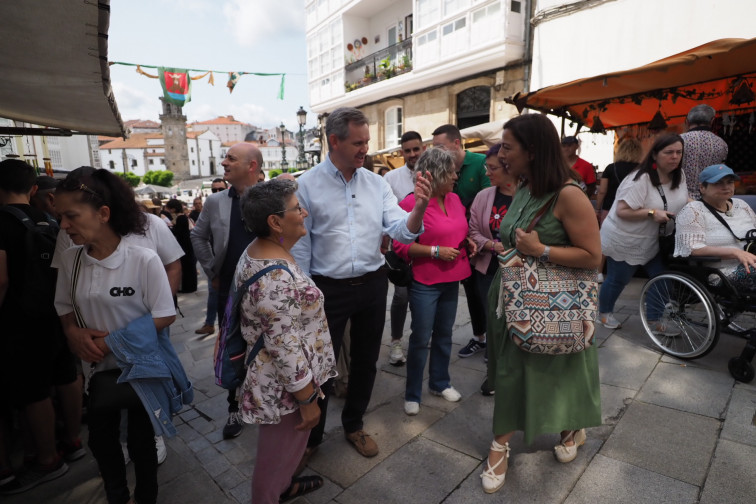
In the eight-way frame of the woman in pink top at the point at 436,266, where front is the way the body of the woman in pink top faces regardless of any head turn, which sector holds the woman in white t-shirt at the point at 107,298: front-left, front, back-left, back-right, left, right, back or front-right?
right

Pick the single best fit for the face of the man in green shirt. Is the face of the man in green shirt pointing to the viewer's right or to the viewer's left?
to the viewer's left

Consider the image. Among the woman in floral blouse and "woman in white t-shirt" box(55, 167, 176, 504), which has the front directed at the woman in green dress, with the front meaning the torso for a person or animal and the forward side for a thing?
the woman in floral blouse

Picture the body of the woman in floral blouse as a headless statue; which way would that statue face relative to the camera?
to the viewer's right

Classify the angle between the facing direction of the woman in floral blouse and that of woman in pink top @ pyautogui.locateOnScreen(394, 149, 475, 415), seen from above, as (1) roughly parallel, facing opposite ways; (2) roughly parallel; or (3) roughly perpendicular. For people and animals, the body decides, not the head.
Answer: roughly perpendicular

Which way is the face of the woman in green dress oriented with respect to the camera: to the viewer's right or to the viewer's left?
to the viewer's left

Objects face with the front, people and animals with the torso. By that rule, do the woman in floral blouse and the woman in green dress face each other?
yes

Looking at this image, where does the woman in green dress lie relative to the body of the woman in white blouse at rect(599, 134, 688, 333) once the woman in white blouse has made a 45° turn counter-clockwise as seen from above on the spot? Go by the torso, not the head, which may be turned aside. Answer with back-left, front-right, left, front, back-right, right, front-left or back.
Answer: right

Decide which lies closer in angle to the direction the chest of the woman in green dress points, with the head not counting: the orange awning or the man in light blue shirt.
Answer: the man in light blue shirt

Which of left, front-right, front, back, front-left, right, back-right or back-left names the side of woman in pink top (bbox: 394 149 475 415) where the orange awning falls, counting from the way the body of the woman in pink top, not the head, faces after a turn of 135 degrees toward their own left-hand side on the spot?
front-right

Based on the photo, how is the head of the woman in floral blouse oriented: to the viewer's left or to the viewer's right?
to the viewer's right
